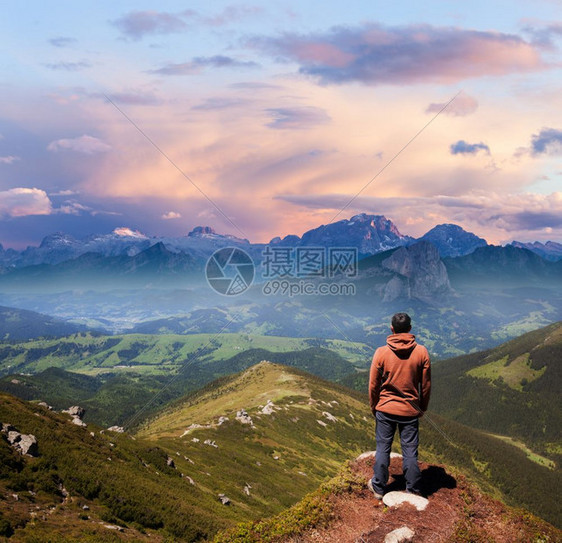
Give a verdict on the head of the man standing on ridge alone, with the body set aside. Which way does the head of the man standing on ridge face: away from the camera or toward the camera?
away from the camera

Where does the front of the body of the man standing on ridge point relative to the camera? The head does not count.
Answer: away from the camera

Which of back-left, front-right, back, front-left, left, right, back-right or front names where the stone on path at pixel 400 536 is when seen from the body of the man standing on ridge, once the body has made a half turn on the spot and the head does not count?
front

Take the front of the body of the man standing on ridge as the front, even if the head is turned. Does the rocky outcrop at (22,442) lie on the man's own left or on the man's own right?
on the man's own left
